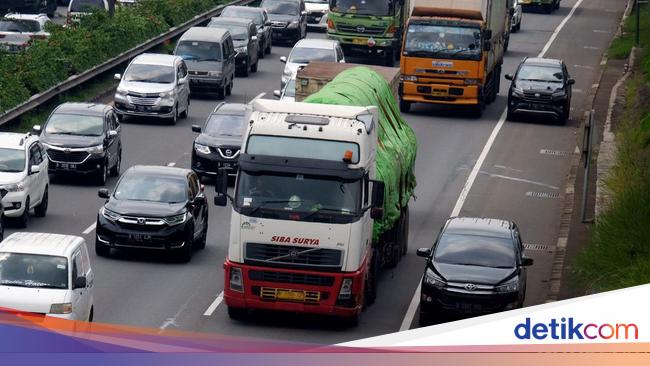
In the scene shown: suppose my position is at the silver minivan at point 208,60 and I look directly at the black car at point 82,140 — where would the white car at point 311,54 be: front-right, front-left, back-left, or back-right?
back-left

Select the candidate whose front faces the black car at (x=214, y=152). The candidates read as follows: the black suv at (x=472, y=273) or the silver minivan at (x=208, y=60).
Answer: the silver minivan

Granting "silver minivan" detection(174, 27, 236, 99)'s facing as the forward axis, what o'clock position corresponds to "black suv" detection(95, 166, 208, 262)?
The black suv is roughly at 12 o'clock from the silver minivan.

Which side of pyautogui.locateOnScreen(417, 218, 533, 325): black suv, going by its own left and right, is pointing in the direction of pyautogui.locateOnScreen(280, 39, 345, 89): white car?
back

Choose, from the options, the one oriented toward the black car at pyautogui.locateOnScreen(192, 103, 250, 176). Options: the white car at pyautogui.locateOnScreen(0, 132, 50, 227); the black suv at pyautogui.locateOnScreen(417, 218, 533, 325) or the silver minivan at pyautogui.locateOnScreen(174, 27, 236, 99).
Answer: the silver minivan

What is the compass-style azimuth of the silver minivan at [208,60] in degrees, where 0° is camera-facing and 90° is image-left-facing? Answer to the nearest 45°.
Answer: approximately 0°

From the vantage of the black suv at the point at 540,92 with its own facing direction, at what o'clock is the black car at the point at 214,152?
The black car is roughly at 1 o'clock from the black suv.

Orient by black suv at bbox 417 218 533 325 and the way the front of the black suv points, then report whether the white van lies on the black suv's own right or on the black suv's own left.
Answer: on the black suv's own right

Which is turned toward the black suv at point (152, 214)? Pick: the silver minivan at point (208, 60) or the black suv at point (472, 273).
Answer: the silver minivan

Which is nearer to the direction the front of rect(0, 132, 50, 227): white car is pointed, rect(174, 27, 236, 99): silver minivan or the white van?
the white van

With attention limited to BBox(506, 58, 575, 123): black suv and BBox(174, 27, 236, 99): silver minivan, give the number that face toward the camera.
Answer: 2
